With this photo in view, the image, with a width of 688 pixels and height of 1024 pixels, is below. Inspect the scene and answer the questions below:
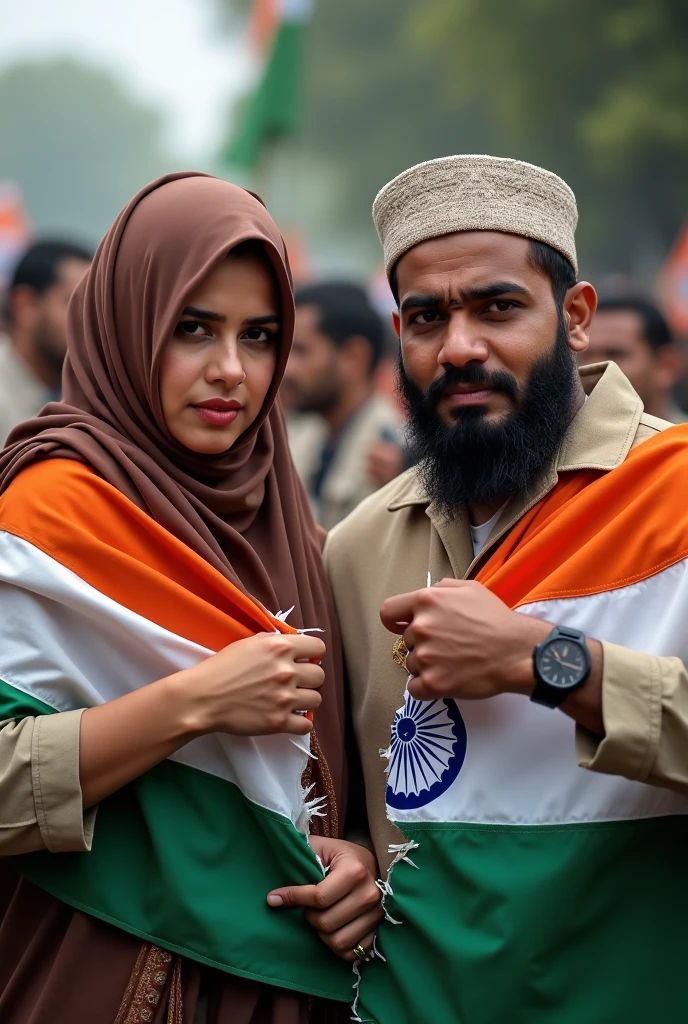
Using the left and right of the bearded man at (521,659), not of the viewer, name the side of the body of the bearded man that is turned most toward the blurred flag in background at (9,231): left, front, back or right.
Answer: right

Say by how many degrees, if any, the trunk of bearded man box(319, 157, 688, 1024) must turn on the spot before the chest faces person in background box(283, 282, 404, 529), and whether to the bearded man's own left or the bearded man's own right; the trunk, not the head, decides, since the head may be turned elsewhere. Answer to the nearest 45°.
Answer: approximately 135° to the bearded man's own right

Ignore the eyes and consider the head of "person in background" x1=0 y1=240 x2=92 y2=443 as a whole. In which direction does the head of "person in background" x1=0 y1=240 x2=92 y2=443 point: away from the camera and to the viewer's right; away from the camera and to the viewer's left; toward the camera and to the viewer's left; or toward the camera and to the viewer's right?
toward the camera and to the viewer's right

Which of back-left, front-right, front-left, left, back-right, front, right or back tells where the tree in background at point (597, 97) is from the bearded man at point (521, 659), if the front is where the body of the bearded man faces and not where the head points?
back-right

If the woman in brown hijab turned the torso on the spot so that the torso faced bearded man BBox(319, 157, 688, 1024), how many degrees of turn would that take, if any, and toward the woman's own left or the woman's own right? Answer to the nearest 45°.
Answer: approximately 45° to the woman's own left

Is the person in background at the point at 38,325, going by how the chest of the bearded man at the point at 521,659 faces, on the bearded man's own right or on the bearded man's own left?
on the bearded man's own right

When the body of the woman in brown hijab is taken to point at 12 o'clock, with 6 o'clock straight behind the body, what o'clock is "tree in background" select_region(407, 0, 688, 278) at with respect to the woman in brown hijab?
The tree in background is roughly at 8 o'clock from the woman in brown hijab.

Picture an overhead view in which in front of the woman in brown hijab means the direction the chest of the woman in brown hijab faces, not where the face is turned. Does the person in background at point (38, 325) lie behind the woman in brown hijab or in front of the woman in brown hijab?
behind

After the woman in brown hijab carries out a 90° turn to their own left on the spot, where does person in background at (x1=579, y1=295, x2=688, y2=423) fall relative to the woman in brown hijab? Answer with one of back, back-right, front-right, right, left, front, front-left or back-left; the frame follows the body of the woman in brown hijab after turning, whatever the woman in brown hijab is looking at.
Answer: front

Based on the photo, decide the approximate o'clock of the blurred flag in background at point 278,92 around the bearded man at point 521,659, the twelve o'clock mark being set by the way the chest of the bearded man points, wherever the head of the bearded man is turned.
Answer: The blurred flag in background is roughly at 4 o'clock from the bearded man.

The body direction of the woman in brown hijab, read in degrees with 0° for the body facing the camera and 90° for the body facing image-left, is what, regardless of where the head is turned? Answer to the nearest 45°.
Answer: approximately 315°

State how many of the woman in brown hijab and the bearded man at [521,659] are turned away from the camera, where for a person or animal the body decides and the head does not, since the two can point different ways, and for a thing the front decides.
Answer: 0
